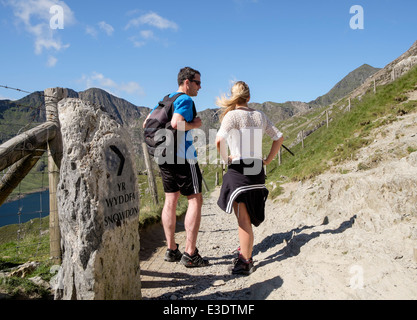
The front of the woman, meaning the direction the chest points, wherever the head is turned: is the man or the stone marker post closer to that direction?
the man

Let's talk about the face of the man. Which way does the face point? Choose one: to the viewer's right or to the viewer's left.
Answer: to the viewer's right

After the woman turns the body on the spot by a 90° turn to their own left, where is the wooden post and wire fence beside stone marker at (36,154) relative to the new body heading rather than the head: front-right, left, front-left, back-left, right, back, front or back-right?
front

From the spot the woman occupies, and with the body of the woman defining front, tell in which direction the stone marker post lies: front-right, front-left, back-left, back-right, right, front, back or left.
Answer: back-left

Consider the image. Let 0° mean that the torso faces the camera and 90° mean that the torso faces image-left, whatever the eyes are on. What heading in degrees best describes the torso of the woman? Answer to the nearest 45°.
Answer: approximately 180°

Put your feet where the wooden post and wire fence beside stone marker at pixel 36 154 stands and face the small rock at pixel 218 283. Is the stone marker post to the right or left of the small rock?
right

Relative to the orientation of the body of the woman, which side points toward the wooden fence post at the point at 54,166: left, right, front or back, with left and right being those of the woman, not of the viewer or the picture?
left

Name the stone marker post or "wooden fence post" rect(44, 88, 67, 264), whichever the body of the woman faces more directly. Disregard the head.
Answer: the wooden fence post
